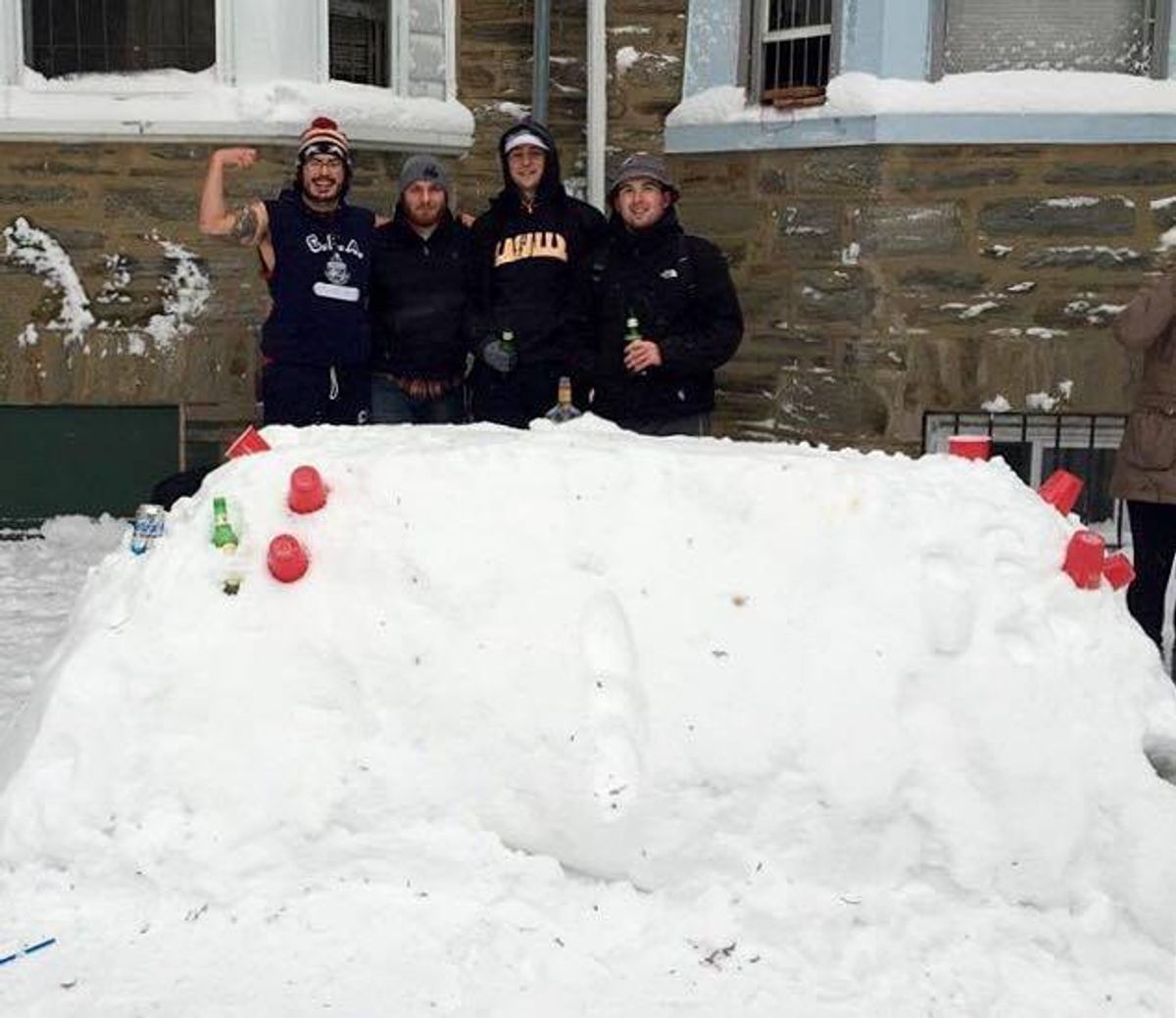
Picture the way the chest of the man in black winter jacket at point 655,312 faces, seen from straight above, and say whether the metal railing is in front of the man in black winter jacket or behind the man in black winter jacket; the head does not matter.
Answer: behind

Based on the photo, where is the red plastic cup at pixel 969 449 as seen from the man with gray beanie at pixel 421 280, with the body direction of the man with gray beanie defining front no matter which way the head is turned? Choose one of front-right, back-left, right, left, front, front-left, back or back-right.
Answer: front-left

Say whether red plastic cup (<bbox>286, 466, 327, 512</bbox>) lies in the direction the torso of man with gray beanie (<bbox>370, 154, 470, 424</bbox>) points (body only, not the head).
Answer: yes

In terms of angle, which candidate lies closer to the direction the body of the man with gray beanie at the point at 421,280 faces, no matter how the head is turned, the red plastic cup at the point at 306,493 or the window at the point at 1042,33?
the red plastic cup

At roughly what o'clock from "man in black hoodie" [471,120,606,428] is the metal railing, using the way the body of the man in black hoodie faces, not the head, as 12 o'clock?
The metal railing is roughly at 8 o'clock from the man in black hoodie.

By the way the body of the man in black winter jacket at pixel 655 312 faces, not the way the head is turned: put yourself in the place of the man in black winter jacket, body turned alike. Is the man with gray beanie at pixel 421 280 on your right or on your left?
on your right

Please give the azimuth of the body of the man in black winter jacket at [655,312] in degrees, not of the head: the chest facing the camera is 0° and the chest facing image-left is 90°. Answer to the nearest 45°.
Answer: approximately 45°

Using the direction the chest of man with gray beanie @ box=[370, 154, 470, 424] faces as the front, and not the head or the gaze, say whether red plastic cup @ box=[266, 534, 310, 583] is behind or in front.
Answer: in front

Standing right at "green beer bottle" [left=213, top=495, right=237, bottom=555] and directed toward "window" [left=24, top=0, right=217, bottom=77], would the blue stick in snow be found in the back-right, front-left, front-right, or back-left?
back-left

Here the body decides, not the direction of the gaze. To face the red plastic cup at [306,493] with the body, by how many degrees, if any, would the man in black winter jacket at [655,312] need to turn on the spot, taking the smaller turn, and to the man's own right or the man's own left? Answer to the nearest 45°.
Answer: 0° — they already face it

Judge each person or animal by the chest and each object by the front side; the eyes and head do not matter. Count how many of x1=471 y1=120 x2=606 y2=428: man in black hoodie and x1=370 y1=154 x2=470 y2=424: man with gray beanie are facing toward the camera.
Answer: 2

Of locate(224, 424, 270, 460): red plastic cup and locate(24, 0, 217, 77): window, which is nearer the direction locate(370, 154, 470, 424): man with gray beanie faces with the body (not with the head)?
the red plastic cup
